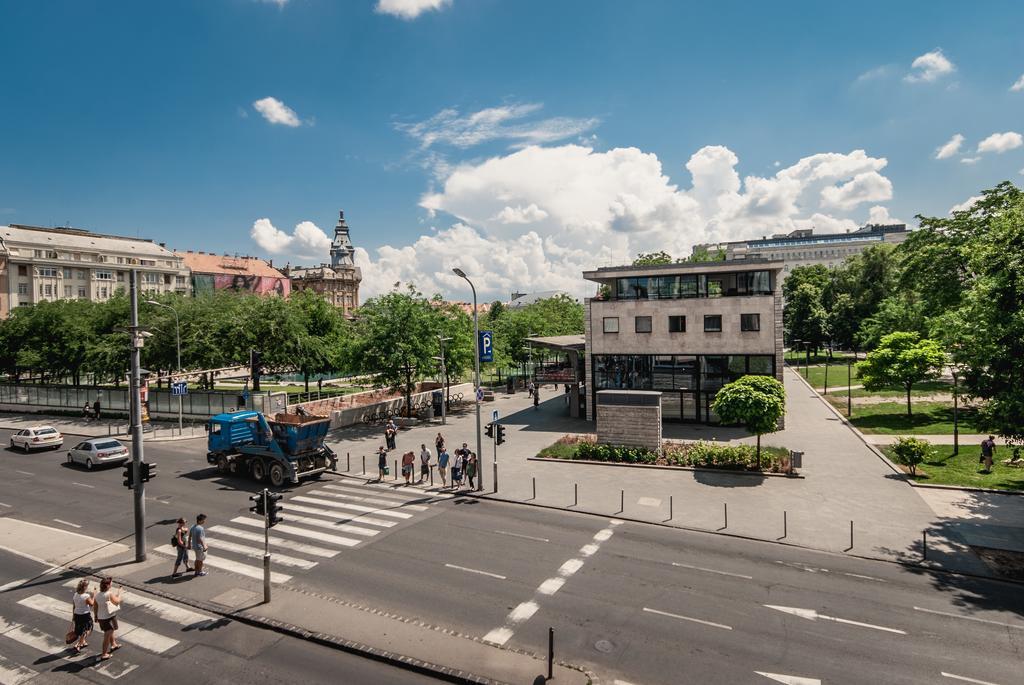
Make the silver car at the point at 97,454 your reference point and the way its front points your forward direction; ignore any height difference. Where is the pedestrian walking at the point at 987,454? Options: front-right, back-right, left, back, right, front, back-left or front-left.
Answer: back

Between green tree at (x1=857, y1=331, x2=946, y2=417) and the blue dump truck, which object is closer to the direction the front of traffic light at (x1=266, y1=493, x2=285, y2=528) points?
the green tree

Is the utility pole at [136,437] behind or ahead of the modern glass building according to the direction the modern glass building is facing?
ahead

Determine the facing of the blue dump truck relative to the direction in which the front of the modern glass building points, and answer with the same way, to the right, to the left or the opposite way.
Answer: to the right

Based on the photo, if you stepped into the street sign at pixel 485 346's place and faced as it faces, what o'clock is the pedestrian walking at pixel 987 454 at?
The pedestrian walking is roughly at 9 o'clock from the street sign.

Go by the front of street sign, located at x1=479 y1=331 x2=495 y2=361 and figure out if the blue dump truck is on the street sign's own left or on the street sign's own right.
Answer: on the street sign's own right
